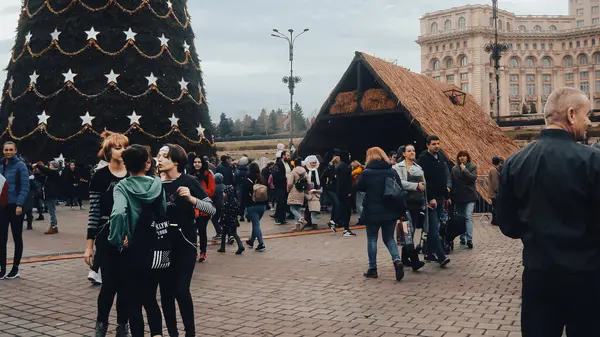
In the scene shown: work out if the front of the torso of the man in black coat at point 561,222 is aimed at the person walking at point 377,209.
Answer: no

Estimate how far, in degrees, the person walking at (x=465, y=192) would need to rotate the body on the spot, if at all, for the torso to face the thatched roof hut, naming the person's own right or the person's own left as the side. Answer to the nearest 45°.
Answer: approximately 180°

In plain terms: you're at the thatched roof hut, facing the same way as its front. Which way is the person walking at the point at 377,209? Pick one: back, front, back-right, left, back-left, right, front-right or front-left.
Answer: front-left

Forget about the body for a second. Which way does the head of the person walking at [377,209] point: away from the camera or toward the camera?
away from the camera

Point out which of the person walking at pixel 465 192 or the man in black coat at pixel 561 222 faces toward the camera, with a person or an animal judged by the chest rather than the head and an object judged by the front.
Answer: the person walking

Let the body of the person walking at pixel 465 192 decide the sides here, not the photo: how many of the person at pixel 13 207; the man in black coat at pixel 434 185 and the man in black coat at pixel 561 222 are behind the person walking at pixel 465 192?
0

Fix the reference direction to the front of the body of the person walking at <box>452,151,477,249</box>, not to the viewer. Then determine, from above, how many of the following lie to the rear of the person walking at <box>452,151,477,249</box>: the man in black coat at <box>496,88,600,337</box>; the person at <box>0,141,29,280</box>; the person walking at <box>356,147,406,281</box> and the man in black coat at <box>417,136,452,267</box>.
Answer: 0

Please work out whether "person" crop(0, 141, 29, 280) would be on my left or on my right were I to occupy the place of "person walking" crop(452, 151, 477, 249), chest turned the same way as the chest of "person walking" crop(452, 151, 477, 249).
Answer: on my right

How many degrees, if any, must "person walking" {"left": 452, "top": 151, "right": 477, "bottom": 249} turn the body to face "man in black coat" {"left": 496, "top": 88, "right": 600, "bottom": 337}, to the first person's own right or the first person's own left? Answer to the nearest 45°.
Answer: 0° — they already face them

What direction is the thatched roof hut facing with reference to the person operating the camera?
facing the viewer and to the left of the viewer

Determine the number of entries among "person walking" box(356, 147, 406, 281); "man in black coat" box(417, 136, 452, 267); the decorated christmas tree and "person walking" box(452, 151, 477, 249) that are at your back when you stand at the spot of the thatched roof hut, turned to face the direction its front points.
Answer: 0

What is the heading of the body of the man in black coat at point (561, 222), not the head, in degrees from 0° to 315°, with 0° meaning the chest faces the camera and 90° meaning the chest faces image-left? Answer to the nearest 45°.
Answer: approximately 225°
